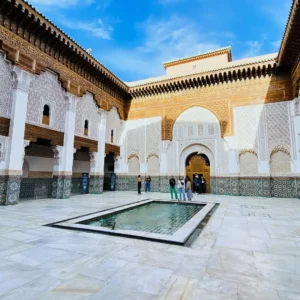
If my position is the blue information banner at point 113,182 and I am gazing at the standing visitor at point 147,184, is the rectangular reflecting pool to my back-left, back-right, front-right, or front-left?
front-right

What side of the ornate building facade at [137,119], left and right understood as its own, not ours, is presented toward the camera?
front

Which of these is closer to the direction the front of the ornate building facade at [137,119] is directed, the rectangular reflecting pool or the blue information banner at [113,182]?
the rectangular reflecting pool

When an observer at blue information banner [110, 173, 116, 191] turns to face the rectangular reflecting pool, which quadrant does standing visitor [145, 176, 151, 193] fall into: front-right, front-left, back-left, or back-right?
front-left

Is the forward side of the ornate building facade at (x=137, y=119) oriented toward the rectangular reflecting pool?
yes
